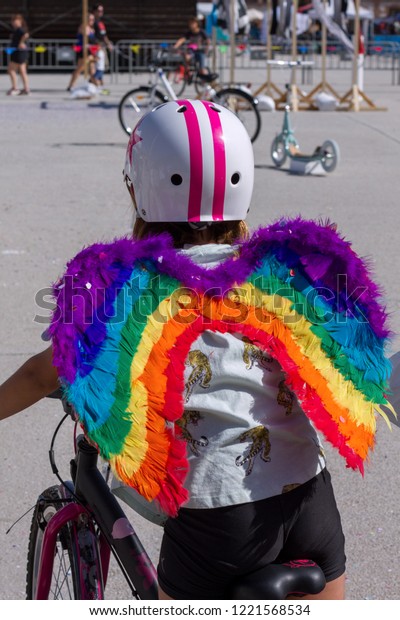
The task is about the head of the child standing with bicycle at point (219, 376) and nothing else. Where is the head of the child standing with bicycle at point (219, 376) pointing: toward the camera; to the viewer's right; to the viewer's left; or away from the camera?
away from the camera

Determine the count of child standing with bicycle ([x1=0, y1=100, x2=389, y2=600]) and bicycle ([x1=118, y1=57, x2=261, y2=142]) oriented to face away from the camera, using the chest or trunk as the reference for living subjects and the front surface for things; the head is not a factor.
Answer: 1

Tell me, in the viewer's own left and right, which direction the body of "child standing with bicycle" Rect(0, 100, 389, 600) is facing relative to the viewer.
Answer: facing away from the viewer

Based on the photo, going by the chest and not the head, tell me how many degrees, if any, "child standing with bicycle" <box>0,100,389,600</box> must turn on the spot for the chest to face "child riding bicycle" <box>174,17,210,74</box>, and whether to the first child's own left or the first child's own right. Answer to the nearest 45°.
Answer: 0° — they already face them
